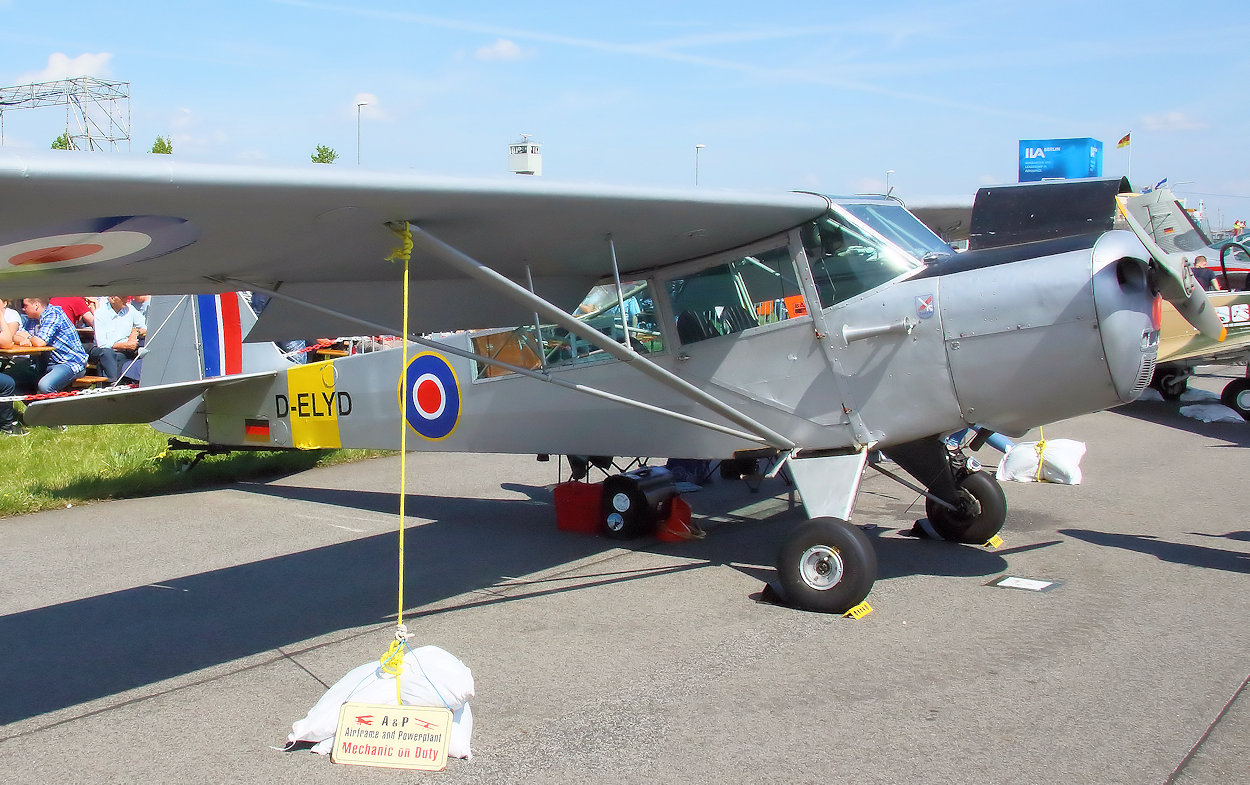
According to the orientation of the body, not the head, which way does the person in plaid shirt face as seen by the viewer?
to the viewer's left

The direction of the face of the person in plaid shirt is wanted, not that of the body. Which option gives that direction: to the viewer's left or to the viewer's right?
to the viewer's left

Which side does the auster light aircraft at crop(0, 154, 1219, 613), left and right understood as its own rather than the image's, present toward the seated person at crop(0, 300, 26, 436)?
back

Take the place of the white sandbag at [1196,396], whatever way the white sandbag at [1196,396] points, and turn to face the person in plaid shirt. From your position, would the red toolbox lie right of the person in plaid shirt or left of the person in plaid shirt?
left

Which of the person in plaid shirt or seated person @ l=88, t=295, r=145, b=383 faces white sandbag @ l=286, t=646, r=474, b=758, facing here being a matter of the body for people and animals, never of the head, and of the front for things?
the seated person

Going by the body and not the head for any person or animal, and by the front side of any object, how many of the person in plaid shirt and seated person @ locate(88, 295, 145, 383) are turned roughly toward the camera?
1

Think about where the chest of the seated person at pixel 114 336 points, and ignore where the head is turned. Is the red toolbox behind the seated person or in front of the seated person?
in front

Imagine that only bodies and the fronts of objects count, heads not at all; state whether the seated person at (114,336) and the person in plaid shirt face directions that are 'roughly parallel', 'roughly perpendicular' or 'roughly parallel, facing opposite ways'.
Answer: roughly perpendicular

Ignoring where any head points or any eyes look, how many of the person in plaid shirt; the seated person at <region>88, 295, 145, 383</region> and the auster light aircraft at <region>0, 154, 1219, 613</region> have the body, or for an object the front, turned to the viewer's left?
1

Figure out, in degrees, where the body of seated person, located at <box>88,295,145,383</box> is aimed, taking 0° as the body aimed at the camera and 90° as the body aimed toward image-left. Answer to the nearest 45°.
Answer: approximately 0°

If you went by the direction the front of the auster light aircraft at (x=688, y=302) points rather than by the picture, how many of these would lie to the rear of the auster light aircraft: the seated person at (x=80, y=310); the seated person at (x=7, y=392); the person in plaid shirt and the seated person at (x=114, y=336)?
4

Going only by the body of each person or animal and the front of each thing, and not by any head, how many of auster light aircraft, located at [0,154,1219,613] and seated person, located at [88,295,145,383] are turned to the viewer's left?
0

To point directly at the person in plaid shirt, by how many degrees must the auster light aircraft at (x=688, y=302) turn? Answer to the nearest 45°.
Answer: approximately 180°
